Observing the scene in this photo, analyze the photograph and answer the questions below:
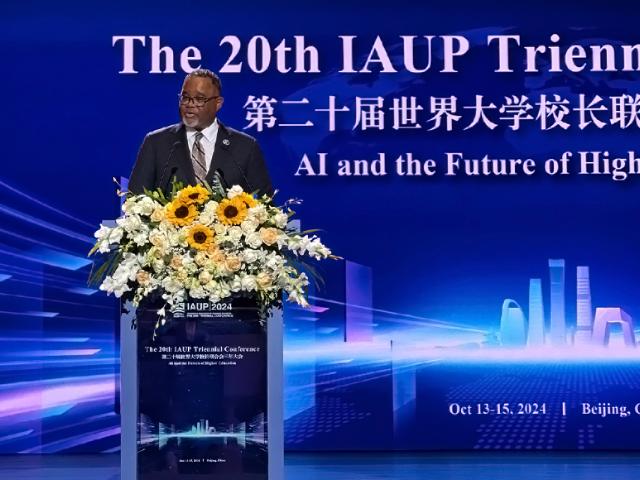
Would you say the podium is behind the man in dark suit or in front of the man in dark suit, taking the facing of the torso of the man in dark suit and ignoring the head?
in front

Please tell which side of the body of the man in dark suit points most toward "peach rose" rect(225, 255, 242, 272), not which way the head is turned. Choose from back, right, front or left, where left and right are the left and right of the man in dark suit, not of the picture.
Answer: front

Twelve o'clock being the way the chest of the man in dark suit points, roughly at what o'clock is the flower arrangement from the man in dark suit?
The flower arrangement is roughly at 12 o'clock from the man in dark suit.

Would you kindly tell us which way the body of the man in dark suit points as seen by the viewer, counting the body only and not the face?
toward the camera

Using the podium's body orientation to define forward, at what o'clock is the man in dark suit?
The man in dark suit is roughly at 6 o'clock from the podium.

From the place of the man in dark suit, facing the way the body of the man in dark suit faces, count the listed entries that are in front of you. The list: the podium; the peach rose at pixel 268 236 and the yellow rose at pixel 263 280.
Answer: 3

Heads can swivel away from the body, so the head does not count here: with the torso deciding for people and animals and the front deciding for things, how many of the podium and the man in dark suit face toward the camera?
2

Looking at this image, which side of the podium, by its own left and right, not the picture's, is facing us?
front

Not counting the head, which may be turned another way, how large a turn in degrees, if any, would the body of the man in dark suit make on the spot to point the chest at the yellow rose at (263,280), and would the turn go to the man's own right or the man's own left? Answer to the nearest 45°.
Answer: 0° — they already face it

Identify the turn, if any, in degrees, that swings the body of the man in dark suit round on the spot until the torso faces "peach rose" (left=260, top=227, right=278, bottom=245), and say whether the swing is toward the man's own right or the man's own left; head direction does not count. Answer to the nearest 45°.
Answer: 0° — they already face it
